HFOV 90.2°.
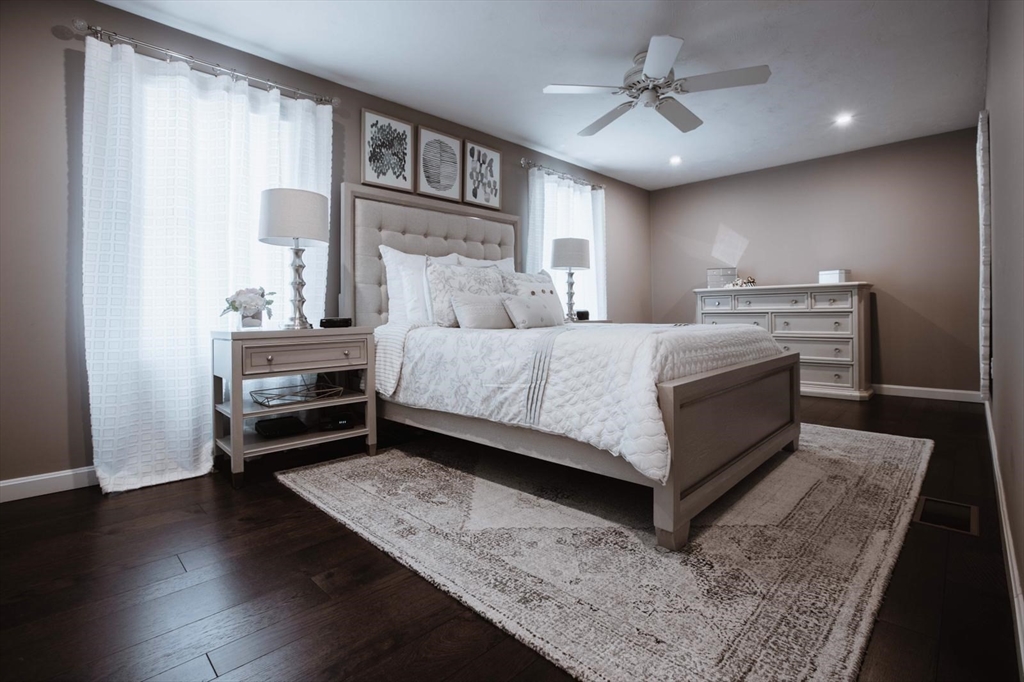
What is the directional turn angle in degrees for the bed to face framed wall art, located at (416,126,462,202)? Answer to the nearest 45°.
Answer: approximately 180°

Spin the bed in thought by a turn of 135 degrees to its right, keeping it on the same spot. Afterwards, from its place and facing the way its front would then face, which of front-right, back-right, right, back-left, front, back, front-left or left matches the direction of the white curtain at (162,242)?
front

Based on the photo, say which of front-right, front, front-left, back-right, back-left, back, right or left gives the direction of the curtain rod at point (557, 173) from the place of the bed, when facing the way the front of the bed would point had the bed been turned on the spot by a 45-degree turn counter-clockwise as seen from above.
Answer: left

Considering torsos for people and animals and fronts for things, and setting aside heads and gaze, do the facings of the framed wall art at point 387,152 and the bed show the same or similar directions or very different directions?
same or similar directions

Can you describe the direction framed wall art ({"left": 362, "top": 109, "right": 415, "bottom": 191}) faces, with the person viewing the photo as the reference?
facing the viewer and to the right of the viewer

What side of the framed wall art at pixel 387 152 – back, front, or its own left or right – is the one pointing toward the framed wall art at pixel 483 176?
left

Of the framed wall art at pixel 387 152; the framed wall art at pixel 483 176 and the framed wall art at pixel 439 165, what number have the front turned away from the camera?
0

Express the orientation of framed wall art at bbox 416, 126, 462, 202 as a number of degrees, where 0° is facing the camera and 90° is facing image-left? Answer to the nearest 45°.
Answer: approximately 315°

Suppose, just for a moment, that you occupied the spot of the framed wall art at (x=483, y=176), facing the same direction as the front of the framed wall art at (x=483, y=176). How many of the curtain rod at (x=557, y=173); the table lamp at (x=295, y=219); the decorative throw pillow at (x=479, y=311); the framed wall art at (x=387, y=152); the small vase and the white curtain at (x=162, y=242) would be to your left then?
1

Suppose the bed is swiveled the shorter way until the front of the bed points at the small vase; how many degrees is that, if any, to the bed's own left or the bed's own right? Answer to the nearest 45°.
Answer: approximately 135° to the bed's own right

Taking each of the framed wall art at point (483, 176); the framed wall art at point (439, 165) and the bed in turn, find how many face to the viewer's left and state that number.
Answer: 0

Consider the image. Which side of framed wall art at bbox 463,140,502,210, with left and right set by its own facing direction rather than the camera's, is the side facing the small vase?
right

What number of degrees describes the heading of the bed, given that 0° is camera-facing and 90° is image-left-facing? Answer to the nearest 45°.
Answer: approximately 315°

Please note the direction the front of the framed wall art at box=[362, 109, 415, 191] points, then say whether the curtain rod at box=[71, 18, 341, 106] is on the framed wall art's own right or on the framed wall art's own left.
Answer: on the framed wall art's own right

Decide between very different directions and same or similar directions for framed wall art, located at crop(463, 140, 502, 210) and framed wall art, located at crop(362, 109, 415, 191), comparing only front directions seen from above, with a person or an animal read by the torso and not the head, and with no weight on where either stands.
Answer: same or similar directions

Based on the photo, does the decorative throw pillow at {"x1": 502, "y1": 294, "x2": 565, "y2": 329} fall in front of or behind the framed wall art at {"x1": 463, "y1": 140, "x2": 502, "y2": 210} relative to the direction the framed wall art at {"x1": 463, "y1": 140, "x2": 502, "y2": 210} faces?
in front

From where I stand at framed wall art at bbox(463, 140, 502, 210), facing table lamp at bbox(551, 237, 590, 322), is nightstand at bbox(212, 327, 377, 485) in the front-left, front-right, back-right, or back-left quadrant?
back-right
